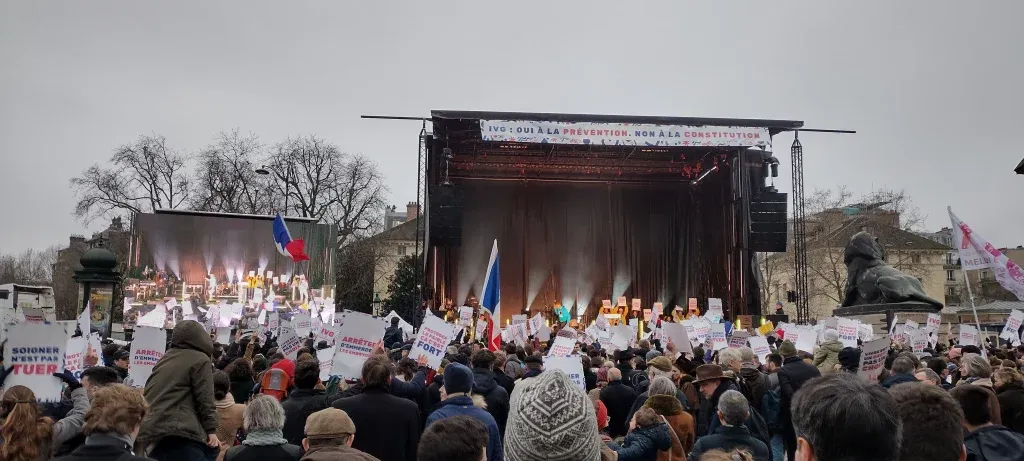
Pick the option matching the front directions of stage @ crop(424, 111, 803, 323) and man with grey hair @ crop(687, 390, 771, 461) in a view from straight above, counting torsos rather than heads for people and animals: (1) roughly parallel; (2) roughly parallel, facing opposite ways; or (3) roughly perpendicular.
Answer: roughly parallel, facing opposite ways

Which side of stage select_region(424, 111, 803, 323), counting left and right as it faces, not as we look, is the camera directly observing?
front

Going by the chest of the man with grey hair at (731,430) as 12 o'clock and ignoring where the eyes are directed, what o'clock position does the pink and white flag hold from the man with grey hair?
The pink and white flag is roughly at 1 o'clock from the man with grey hair.

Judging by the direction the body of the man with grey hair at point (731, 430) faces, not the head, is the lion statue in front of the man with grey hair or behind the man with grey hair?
in front

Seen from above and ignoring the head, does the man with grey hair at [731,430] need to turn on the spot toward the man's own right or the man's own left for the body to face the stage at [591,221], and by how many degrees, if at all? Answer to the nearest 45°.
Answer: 0° — they already face it

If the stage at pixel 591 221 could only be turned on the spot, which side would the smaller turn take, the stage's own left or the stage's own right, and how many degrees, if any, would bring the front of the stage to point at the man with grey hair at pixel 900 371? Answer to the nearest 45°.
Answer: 0° — it already faces them

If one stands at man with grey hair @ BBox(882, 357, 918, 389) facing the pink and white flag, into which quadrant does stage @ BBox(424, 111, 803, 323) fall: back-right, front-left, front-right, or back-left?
front-left

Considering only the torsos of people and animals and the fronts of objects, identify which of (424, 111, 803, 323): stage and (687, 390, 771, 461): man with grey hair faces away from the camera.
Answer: the man with grey hair

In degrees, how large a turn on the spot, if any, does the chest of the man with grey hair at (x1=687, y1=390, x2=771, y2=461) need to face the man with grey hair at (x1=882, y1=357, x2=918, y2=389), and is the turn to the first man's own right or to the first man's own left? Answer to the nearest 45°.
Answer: approximately 45° to the first man's own right

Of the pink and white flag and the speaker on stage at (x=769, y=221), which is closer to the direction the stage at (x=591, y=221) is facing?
the pink and white flag

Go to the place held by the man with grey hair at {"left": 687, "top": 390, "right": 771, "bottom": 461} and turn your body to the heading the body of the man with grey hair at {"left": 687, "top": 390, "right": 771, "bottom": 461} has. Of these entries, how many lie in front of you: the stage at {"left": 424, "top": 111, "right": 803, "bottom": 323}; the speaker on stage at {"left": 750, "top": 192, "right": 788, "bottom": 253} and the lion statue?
3

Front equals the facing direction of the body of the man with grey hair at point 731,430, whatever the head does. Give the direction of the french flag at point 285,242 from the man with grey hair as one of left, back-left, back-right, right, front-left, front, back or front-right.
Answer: front-left

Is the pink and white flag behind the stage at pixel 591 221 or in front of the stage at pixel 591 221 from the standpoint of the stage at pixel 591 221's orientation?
in front

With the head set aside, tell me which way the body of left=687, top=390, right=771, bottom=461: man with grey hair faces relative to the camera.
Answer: away from the camera

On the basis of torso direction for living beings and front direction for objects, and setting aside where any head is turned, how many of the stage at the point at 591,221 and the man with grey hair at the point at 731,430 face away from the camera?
1
